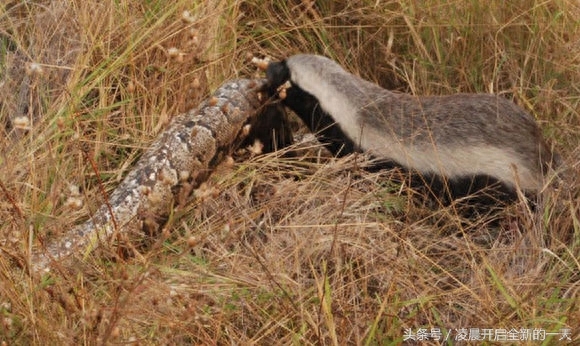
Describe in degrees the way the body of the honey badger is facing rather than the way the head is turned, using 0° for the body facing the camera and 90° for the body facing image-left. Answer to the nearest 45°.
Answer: approximately 90°
